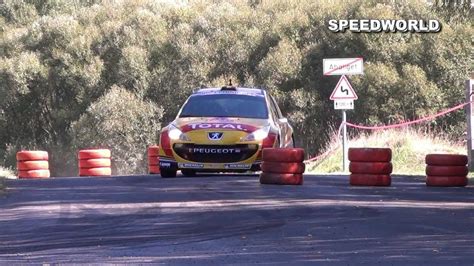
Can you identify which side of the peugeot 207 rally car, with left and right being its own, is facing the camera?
front

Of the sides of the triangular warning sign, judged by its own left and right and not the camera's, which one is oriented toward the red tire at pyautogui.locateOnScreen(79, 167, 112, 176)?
right

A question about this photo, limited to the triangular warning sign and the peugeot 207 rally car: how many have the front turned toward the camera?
2

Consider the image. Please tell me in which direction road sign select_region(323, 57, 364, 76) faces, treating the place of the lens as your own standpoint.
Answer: facing the viewer

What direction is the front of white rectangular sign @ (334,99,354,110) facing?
toward the camera
